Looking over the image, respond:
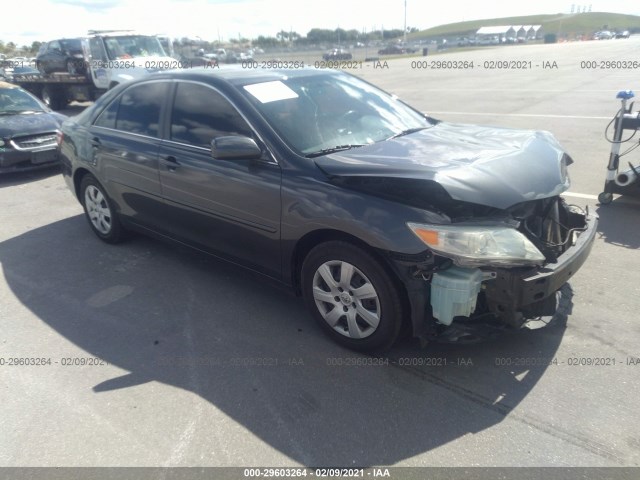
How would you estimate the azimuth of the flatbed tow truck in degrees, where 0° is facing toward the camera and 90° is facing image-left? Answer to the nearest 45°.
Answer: approximately 315°

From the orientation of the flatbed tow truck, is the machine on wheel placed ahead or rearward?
ahead
